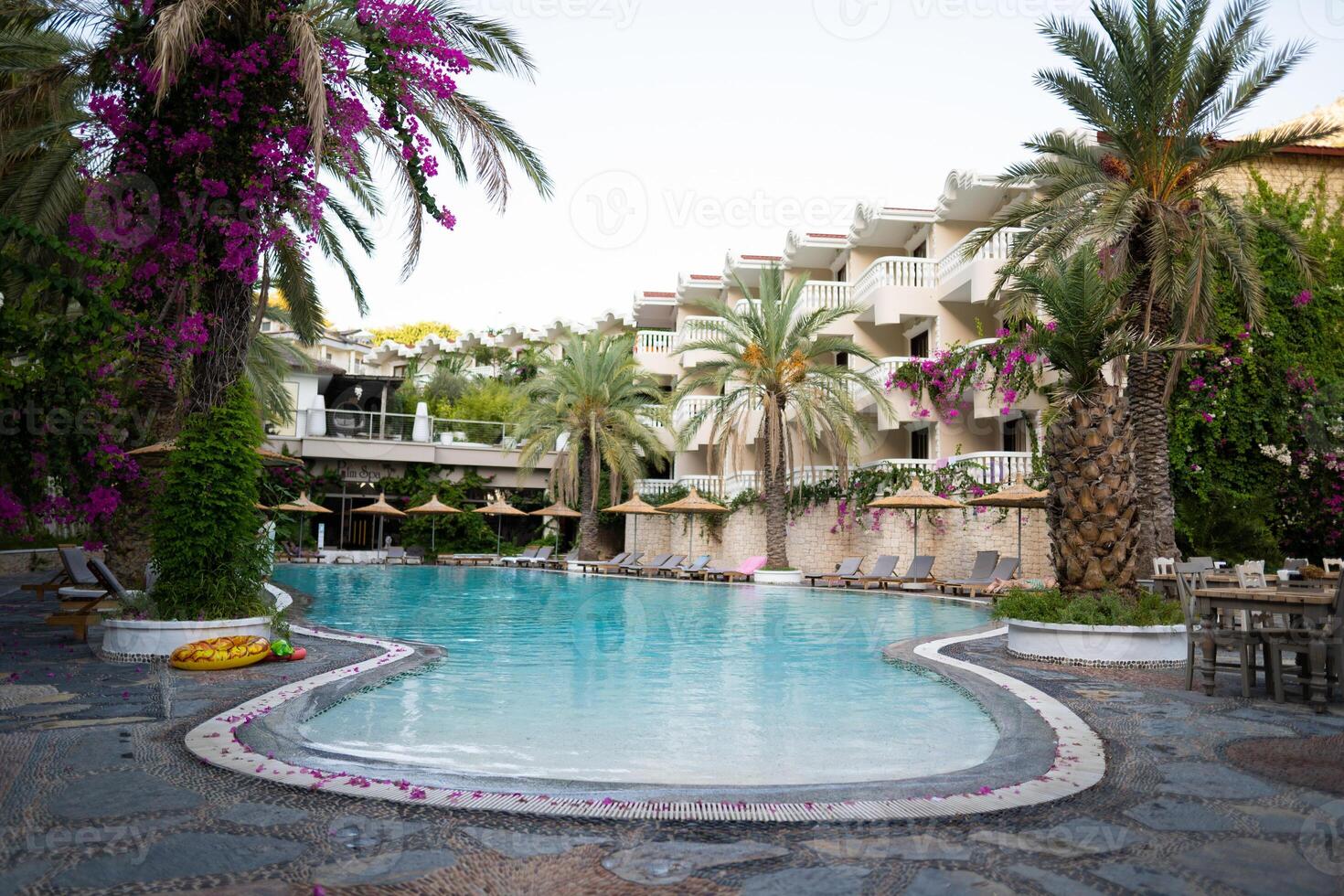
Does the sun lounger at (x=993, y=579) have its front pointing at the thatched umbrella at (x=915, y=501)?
no

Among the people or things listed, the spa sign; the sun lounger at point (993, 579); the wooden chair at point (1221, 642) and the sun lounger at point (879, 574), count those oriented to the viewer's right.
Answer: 1

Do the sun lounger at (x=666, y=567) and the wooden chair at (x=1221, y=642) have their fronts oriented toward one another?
no

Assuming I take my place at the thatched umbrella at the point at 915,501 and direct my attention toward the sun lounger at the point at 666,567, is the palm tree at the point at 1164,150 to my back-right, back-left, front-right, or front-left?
back-left

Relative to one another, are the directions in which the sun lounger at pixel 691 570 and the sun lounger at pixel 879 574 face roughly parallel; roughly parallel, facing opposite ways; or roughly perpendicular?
roughly parallel

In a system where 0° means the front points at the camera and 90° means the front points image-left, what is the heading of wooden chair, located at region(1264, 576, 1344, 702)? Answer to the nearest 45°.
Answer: approximately 90°

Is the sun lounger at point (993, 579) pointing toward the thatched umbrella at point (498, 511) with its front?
no

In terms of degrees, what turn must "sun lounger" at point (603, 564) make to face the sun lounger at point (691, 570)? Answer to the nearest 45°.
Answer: approximately 135° to its left

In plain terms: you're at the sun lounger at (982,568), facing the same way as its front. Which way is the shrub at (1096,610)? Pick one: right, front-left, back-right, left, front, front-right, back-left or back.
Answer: front-left

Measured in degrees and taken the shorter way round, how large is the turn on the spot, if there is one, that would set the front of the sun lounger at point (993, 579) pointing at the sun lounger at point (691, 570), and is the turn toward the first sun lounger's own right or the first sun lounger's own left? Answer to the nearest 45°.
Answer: approximately 90° to the first sun lounger's own right

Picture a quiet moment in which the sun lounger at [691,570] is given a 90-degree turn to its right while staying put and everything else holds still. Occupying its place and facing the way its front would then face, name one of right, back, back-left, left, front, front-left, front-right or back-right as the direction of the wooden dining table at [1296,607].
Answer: back-left

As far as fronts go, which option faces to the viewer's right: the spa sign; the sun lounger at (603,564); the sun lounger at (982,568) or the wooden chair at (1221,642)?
the wooden chair

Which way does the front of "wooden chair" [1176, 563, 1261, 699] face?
to the viewer's right

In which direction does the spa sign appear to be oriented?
toward the camera

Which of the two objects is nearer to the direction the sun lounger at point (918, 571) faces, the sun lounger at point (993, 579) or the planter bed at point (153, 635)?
the planter bed

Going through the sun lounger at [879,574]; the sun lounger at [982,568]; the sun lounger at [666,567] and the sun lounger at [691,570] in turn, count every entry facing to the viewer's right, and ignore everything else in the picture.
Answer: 0

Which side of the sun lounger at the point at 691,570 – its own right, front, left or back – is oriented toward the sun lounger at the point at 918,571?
left

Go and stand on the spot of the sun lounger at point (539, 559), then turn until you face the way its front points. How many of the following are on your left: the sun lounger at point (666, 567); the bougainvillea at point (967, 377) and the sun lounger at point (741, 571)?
3
